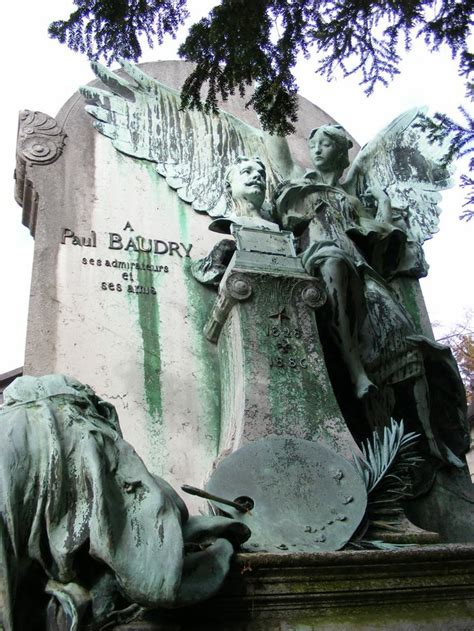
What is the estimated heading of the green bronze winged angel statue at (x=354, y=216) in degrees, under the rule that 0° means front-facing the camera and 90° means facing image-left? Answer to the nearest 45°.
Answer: approximately 0°
